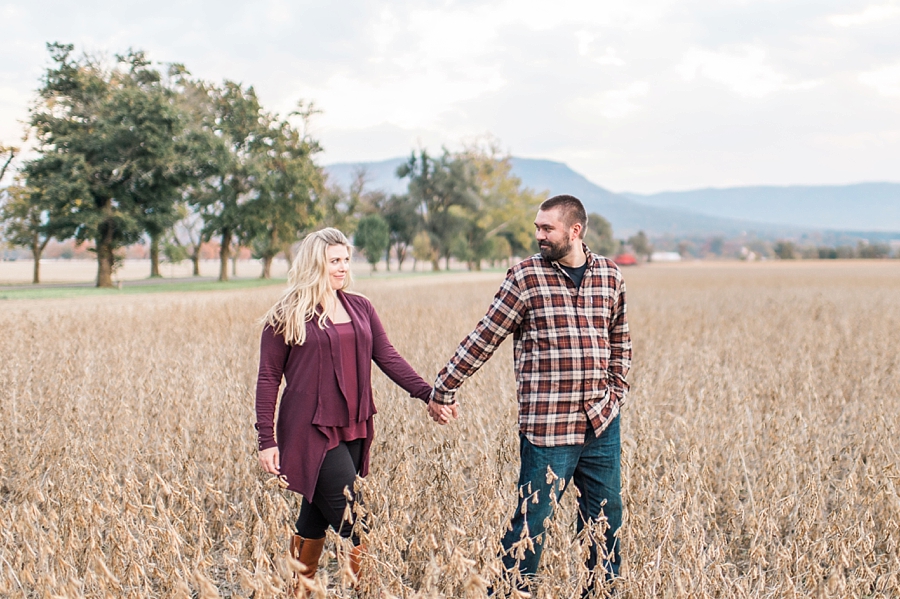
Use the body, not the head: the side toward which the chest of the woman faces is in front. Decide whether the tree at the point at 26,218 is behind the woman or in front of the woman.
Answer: behind

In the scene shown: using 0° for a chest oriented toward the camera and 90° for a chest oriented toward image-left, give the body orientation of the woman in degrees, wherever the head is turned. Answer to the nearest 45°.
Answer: approximately 315°

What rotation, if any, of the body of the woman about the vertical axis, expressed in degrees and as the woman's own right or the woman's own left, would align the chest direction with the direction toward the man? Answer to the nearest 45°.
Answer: approximately 45° to the woman's own left

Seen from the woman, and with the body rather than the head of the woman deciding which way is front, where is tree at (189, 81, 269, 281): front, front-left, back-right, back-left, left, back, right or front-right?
back-left

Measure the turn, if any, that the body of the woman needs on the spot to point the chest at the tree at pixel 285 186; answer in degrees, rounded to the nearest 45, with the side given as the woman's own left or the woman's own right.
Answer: approximately 135° to the woman's own left

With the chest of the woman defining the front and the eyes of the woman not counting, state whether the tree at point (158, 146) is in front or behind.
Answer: behind
